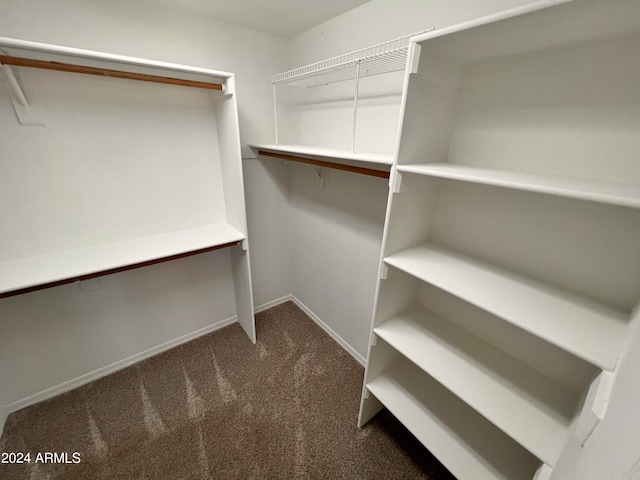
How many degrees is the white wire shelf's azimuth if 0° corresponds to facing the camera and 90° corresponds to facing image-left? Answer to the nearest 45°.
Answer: approximately 45°

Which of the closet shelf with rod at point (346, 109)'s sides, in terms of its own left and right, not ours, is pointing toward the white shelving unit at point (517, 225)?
left

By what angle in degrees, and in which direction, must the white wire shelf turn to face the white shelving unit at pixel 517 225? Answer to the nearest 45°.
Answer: approximately 90° to its left

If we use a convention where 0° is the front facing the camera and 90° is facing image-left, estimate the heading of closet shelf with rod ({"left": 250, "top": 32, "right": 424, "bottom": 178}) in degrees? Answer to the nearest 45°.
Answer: approximately 45°
